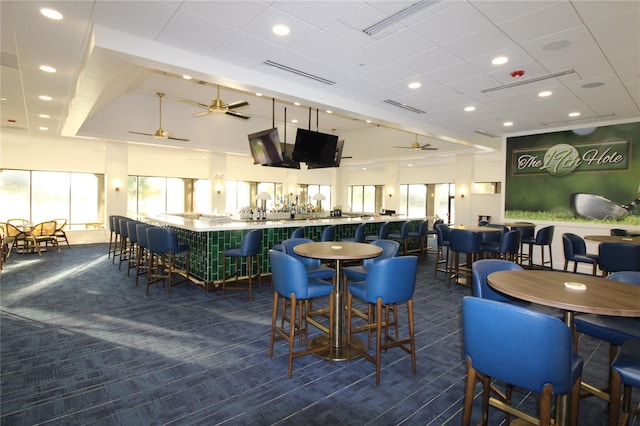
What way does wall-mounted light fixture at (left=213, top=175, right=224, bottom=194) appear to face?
toward the camera

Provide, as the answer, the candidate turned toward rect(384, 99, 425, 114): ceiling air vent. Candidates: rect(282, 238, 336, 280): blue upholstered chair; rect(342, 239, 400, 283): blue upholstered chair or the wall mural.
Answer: the wall mural

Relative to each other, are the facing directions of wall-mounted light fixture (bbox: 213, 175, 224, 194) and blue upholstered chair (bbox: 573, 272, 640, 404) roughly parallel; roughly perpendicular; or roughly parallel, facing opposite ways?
roughly perpendicular

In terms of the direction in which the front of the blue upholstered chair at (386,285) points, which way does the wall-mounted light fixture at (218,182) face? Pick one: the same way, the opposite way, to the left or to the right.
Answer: the opposite way

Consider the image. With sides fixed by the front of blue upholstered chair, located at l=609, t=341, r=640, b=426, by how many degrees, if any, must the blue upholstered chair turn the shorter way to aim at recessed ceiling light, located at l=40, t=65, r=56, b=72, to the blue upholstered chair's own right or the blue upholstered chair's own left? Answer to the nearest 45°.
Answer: approximately 45° to the blue upholstered chair's own left

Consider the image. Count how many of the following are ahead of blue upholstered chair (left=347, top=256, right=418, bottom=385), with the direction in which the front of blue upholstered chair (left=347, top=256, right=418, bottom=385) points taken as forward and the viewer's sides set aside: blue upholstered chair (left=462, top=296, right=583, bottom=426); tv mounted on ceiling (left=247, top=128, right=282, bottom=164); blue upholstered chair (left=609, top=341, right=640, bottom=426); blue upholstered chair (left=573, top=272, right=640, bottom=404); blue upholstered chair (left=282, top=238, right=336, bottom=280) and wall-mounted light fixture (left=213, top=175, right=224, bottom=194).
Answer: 3

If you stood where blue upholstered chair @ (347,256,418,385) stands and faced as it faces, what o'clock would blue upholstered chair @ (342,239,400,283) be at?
blue upholstered chair @ (342,239,400,283) is roughly at 1 o'clock from blue upholstered chair @ (347,256,418,385).

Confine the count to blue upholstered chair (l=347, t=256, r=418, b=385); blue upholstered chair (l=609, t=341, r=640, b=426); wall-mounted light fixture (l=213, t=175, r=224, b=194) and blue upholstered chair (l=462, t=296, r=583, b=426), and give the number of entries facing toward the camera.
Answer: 1

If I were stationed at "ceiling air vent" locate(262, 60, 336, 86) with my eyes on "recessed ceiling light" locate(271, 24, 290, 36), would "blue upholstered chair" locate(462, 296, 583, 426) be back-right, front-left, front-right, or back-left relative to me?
front-left

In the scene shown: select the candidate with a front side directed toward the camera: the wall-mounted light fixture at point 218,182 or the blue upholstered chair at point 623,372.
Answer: the wall-mounted light fixture

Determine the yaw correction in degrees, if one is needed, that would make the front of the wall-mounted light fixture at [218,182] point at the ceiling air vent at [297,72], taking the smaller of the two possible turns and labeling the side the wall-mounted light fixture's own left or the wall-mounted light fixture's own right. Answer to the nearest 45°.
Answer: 0° — it already faces it

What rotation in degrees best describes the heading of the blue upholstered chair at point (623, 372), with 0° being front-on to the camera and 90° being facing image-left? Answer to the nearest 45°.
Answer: approximately 135°

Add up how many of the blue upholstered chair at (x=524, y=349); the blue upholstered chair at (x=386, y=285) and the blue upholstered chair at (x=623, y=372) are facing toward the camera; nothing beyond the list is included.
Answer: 0

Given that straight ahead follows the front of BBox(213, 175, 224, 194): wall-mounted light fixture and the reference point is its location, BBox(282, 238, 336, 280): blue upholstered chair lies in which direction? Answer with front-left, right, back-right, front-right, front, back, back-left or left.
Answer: front
